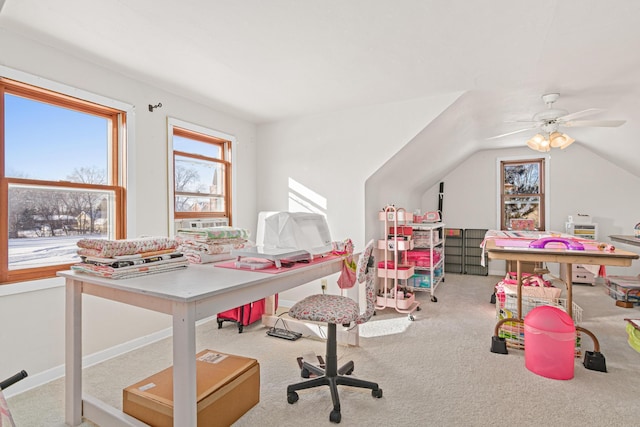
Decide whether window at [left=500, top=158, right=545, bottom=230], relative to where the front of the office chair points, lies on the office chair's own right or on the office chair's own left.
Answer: on the office chair's own right

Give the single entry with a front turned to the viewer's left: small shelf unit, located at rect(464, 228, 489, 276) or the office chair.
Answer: the office chair

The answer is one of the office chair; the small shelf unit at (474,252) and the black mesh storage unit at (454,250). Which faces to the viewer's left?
the office chair

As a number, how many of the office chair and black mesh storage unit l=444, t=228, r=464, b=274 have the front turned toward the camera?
1

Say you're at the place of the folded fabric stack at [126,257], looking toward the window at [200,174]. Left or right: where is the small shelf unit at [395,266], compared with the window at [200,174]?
right

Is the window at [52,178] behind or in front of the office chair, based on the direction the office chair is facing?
in front

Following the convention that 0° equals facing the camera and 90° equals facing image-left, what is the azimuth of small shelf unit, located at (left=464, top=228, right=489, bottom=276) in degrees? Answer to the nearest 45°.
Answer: approximately 0°

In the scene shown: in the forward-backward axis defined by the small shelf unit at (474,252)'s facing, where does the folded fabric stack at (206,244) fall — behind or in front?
in front

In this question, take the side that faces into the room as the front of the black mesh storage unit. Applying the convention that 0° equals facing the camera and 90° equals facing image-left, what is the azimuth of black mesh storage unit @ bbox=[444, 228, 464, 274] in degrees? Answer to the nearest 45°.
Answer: approximately 0°

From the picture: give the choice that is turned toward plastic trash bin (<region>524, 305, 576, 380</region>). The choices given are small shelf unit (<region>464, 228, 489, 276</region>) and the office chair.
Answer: the small shelf unit

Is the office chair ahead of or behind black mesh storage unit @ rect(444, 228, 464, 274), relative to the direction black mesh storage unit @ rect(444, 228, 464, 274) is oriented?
ahead
